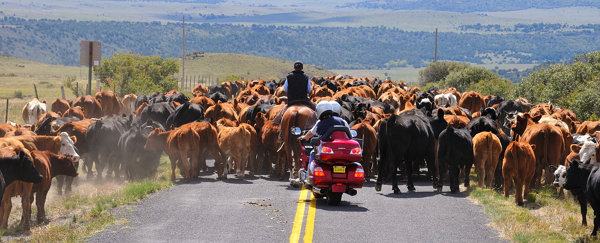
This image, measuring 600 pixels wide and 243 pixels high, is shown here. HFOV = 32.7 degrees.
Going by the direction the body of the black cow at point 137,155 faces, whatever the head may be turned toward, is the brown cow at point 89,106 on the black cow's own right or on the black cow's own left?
on the black cow's own left

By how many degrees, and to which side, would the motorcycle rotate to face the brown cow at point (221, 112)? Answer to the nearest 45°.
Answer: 0° — it already faces it

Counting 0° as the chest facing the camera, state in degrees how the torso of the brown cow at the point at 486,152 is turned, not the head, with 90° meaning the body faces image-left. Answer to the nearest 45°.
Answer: approximately 180°

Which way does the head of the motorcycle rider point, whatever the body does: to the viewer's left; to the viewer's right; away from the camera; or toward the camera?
away from the camera

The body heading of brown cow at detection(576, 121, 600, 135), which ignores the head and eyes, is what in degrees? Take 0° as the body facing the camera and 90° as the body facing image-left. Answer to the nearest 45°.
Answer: approximately 90°

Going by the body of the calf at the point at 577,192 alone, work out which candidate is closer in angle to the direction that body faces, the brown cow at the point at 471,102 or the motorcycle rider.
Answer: the motorcycle rider

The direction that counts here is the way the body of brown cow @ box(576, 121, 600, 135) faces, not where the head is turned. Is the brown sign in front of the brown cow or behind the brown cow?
in front
